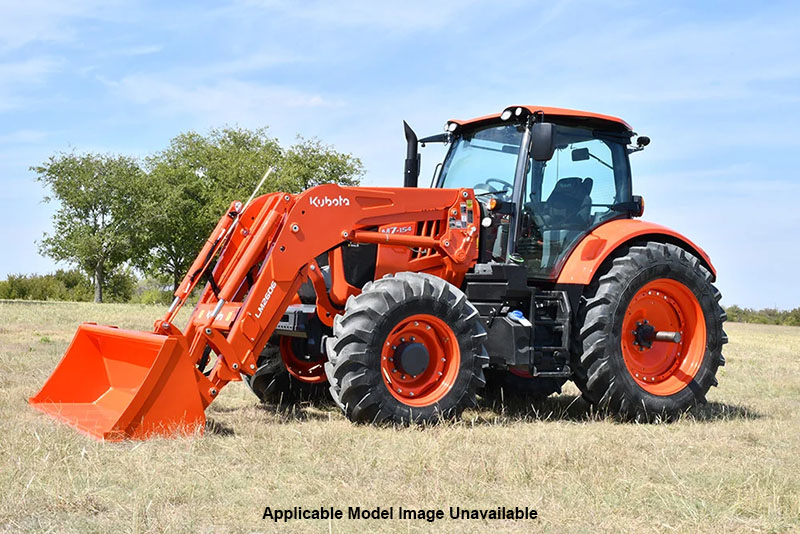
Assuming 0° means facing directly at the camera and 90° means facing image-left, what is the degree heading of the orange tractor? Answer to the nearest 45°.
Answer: approximately 45°

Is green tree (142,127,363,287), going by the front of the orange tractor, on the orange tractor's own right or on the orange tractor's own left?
on the orange tractor's own right

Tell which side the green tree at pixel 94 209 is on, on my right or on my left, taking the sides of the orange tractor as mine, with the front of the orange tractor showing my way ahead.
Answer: on my right

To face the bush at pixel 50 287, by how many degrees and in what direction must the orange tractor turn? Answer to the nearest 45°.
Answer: approximately 90° to its right
